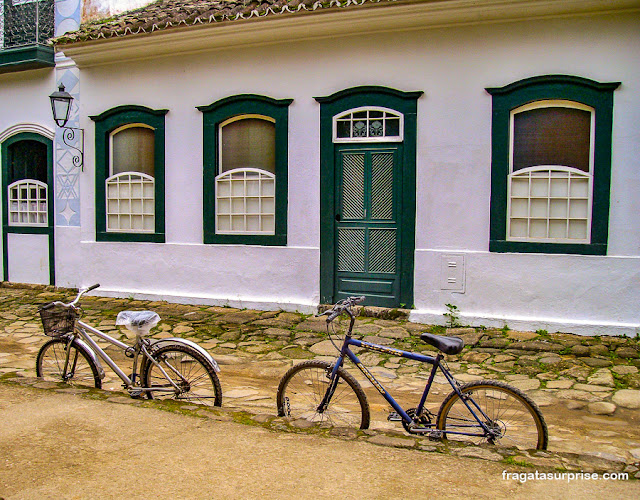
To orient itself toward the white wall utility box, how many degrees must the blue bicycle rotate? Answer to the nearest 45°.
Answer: approximately 90° to its right

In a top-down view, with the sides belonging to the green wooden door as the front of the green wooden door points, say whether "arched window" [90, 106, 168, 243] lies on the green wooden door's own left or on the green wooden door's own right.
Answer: on the green wooden door's own right

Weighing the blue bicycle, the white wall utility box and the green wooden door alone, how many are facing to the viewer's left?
1

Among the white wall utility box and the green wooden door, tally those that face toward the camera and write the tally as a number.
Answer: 2

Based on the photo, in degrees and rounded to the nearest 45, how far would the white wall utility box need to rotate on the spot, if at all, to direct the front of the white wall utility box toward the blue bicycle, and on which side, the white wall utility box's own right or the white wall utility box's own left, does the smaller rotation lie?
0° — it already faces it

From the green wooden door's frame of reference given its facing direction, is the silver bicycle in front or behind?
in front

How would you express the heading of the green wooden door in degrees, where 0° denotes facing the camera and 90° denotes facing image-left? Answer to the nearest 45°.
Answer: approximately 0°

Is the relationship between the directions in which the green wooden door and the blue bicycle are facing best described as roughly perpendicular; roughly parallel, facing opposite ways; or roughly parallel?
roughly perpendicular

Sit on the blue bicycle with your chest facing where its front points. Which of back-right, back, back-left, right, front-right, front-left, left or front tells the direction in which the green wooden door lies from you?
right

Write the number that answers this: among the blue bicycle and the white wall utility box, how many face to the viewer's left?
1

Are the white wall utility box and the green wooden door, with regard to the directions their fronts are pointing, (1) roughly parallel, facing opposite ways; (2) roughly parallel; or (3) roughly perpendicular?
roughly parallel

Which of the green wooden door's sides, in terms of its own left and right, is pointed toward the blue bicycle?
front

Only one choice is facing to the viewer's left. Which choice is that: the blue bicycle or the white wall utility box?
the blue bicycle

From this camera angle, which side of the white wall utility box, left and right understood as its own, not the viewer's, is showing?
front

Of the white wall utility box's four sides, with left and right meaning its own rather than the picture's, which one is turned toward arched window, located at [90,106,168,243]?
right

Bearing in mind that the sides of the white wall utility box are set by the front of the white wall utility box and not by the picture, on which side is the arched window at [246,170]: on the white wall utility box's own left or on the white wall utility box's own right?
on the white wall utility box's own right

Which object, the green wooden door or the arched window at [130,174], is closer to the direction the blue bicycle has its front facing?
the arched window

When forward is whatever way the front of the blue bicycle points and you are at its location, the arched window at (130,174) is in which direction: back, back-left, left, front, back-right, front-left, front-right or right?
front-right
